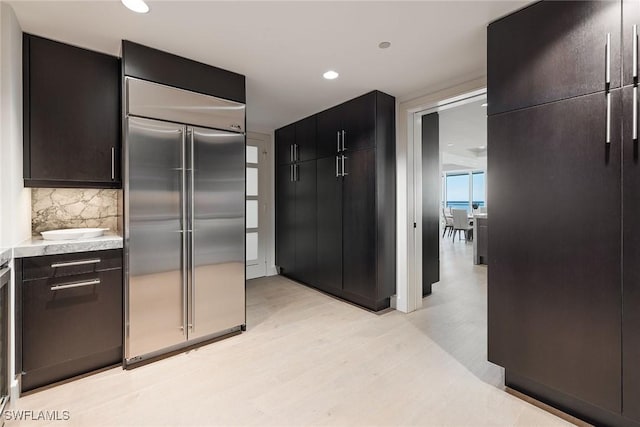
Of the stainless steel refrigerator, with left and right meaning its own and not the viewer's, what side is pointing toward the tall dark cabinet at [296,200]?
left

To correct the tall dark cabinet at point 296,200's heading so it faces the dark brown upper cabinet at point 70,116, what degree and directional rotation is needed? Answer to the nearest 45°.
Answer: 0° — it already faces it

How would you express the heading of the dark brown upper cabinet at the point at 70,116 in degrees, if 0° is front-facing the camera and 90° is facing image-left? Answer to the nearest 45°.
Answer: approximately 315°

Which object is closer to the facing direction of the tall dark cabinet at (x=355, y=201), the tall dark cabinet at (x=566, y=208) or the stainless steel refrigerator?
the stainless steel refrigerator

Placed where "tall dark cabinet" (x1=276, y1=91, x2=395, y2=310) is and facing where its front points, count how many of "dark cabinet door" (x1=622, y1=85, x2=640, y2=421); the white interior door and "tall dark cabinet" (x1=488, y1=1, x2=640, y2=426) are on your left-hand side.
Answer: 2

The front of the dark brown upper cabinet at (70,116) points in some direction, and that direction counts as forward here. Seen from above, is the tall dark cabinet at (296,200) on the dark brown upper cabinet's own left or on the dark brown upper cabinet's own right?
on the dark brown upper cabinet's own left

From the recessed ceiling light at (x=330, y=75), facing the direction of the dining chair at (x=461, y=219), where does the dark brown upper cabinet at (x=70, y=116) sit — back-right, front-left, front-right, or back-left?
back-left

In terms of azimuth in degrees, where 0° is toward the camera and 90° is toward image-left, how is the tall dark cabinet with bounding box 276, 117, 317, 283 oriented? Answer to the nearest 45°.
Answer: approximately 45°

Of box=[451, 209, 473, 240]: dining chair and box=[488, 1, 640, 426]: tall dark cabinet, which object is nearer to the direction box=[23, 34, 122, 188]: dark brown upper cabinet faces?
the tall dark cabinet
